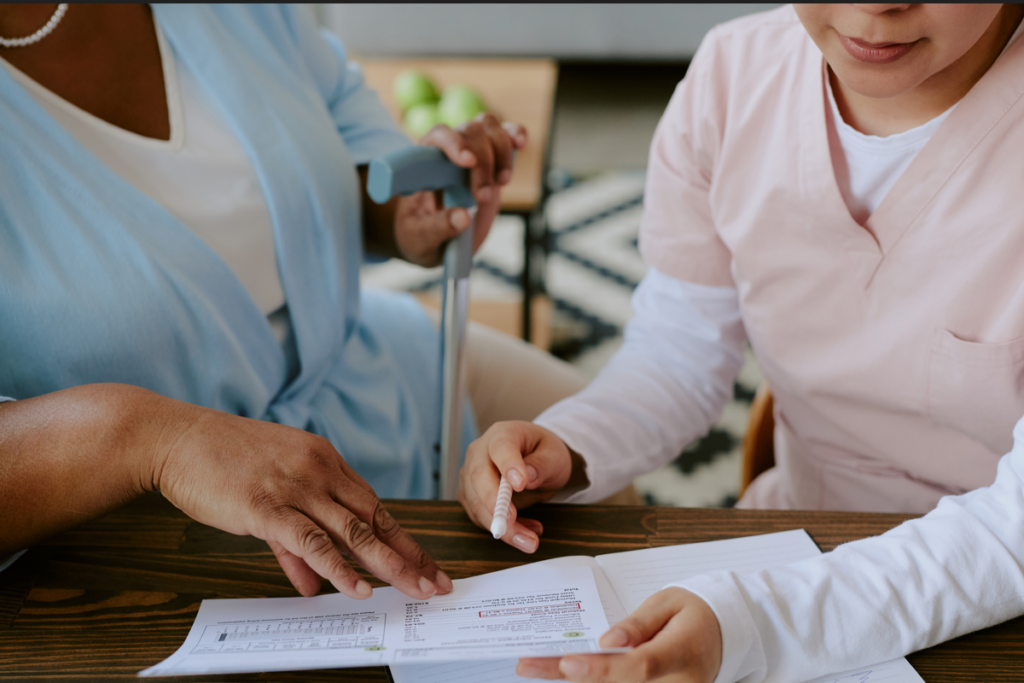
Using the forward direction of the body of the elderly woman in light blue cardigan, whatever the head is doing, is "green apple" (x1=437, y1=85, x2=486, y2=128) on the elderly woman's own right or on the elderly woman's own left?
on the elderly woman's own left

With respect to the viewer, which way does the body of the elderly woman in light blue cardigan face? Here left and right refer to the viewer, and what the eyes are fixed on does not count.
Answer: facing the viewer and to the right of the viewer

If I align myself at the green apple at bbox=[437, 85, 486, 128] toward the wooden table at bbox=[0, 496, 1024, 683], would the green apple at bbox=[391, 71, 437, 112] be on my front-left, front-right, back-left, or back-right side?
back-right

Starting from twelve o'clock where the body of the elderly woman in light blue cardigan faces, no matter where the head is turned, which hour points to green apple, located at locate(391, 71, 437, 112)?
The green apple is roughly at 8 o'clock from the elderly woman in light blue cardigan.

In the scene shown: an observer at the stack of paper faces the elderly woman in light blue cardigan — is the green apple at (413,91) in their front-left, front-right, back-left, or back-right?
front-right

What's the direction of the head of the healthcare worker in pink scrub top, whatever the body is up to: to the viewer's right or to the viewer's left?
to the viewer's left

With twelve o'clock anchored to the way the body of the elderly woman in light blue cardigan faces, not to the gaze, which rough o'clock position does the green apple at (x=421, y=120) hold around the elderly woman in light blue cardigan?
The green apple is roughly at 8 o'clock from the elderly woman in light blue cardigan.
